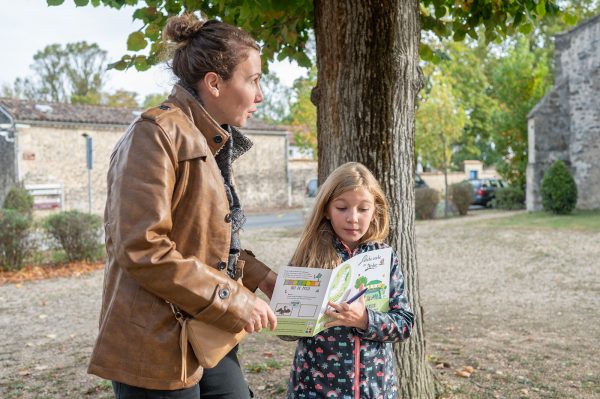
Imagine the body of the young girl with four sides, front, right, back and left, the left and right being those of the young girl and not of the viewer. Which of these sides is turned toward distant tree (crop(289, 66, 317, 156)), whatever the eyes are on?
back

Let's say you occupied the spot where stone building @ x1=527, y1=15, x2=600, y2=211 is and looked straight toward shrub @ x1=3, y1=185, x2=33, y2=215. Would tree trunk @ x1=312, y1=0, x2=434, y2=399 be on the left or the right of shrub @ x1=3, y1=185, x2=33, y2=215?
left

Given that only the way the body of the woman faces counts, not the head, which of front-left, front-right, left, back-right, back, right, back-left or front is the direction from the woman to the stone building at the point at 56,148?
left

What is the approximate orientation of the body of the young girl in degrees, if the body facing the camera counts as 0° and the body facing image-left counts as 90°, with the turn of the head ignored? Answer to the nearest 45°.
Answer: approximately 0°

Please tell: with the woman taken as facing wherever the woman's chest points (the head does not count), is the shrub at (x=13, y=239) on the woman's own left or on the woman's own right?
on the woman's own left

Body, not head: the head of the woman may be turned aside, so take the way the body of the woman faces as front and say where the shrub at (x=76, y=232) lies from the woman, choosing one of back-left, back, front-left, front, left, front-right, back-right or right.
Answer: left

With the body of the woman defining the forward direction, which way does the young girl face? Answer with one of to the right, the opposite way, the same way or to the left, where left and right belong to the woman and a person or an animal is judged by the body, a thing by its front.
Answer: to the right

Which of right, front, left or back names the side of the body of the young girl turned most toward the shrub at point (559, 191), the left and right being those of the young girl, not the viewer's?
back

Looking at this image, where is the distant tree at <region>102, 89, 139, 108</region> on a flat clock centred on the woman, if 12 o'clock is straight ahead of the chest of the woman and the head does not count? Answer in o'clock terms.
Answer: The distant tree is roughly at 9 o'clock from the woman.

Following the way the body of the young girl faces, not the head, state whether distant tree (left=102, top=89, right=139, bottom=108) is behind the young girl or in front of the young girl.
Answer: behind

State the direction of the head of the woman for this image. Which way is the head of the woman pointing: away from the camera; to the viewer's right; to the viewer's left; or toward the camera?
to the viewer's right

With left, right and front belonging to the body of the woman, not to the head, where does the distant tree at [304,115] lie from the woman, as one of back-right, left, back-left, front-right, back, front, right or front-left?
left

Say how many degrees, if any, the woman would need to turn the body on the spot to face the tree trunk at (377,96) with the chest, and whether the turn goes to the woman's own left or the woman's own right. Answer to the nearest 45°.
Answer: approximately 45° to the woman's own left

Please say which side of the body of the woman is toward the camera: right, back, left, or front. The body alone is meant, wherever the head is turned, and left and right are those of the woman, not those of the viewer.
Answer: right
